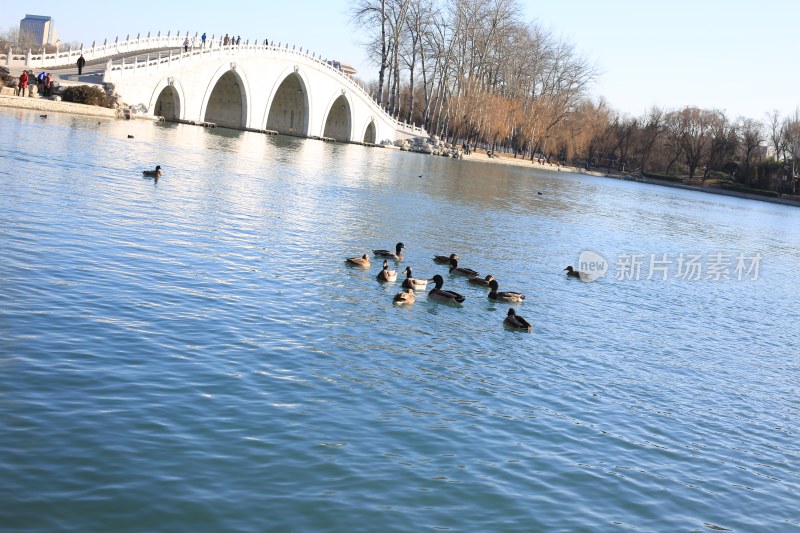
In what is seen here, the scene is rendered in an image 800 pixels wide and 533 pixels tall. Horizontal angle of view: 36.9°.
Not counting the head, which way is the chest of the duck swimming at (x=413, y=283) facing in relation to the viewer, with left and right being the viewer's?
facing to the left of the viewer

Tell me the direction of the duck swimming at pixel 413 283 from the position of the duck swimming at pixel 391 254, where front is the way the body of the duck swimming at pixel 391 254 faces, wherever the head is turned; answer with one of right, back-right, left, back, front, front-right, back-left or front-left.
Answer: right

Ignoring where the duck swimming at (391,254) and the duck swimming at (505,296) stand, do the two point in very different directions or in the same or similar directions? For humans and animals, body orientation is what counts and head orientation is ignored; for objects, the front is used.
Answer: very different directions

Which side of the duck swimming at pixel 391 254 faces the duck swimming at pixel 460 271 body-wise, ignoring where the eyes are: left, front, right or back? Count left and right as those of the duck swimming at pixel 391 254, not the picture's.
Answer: front

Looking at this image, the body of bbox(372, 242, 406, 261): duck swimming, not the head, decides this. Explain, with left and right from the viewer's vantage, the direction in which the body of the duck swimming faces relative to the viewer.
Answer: facing to the right of the viewer

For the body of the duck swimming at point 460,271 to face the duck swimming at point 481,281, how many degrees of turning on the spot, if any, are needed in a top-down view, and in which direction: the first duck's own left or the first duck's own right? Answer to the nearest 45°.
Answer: approximately 135° to the first duck's own left

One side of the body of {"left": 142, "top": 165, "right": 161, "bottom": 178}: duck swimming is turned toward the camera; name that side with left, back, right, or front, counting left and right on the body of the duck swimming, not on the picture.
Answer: right

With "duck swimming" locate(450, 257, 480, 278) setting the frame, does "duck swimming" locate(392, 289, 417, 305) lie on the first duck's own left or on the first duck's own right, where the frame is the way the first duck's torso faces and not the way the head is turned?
on the first duck's own left

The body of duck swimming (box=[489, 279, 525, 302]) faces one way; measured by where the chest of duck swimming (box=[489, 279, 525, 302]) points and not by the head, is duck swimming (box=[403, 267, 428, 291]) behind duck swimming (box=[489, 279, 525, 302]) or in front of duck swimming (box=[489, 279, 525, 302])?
in front

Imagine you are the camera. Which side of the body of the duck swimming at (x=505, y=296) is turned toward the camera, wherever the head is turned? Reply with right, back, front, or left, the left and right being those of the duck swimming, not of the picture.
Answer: left
